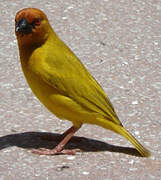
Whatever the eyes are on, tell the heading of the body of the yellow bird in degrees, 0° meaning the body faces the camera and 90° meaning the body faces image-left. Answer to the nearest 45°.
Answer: approximately 90°
